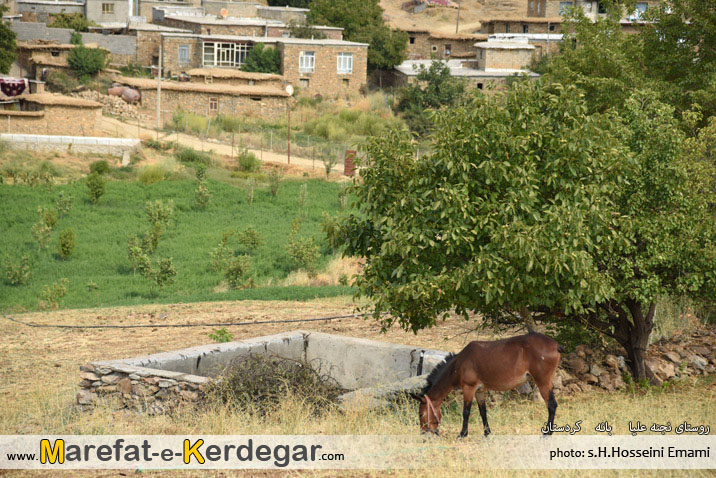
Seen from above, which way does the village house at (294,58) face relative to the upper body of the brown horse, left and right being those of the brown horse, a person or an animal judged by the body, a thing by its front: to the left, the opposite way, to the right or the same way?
to the left

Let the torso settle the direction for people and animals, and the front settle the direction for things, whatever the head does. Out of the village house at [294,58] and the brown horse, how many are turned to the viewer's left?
1

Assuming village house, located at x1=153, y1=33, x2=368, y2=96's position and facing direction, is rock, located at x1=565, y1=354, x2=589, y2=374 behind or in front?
in front

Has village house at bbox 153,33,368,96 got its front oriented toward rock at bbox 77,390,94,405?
yes

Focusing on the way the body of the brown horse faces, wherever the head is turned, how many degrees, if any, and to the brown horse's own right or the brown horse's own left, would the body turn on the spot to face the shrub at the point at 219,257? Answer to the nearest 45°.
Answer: approximately 45° to the brown horse's own right

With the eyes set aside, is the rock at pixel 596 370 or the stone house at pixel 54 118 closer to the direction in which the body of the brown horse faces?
the stone house

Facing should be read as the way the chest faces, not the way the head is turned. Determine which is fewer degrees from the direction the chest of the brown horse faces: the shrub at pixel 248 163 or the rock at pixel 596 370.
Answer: the shrub

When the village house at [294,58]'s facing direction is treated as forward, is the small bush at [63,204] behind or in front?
in front

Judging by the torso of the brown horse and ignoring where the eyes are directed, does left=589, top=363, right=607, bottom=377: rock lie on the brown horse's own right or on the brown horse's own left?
on the brown horse's own right

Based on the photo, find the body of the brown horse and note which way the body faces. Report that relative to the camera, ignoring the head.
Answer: to the viewer's left

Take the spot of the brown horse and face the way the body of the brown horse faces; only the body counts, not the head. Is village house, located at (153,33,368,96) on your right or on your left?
on your right

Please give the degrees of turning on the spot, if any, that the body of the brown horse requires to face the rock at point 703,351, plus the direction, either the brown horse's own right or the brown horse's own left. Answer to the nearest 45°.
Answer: approximately 135° to the brown horse's own right
